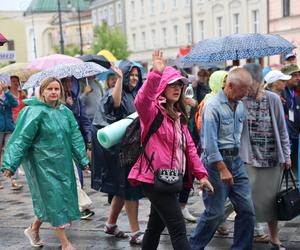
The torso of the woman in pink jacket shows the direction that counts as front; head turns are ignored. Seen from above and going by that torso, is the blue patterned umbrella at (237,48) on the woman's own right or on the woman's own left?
on the woman's own left

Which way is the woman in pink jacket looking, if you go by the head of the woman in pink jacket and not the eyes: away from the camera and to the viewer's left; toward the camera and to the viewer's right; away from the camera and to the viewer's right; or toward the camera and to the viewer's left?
toward the camera and to the viewer's right

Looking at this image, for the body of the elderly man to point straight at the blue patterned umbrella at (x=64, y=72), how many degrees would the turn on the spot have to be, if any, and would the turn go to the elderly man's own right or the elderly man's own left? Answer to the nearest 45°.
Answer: approximately 180°

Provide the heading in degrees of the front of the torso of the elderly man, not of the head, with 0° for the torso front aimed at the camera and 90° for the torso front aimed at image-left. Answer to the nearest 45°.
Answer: approximately 315°

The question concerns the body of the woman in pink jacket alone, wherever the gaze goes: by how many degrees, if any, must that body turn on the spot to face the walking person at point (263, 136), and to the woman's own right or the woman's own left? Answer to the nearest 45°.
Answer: approximately 90° to the woman's own left

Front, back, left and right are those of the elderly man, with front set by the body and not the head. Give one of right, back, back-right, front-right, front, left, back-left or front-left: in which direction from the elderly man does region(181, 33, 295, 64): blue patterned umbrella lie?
back-left

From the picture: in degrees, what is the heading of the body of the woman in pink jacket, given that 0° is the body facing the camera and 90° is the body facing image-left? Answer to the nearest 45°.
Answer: approximately 315°
